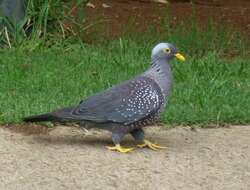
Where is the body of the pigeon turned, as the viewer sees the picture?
to the viewer's right
